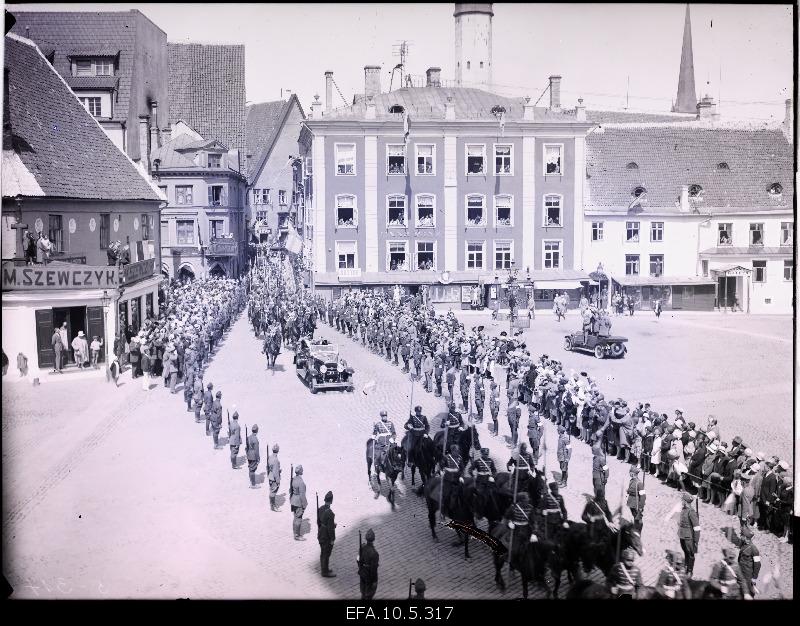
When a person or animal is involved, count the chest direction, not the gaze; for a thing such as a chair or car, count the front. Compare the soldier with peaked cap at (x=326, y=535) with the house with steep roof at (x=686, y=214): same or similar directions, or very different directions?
very different directions

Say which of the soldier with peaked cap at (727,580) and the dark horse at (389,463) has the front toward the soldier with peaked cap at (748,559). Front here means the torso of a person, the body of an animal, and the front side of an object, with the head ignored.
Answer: the dark horse

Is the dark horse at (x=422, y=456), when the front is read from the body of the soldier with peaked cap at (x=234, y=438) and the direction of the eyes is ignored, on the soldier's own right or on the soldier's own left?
on the soldier's own right

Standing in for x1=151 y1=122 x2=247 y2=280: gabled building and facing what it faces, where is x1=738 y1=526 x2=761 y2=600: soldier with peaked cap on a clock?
The soldier with peaked cap is roughly at 11 o'clock from the gabled building.

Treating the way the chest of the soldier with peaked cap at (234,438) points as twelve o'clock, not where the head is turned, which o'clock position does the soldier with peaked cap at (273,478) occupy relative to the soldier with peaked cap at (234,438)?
the soldier with peaked cap at (273,478) is roughly at 4 o'clock from the soldier with peaked cap at (234,438).

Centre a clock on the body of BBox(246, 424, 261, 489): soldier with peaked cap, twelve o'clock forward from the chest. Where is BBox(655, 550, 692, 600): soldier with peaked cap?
BBox(655, 550, 692, 600): soldier with peaked cap is roughly at 3 o'clock from BBox(246, 424, 261, 489): soldier with peaked cap.
